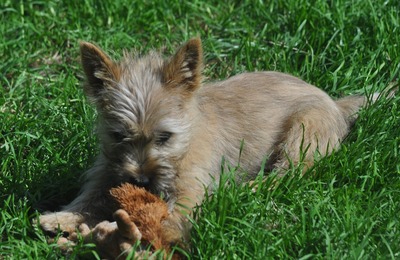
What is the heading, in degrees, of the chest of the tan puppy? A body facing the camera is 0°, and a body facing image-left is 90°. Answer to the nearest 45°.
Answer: approximately 45°
